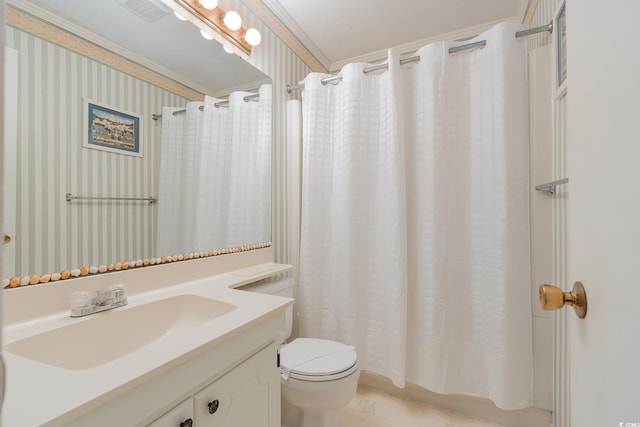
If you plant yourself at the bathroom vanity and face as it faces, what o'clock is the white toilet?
The white toilet is roughly at 10 o'clock from the bathroom vanity.

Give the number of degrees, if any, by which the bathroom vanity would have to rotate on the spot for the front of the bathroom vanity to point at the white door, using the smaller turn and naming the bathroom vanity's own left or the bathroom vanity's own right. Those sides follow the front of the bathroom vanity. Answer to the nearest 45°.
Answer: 0° — it already faces it

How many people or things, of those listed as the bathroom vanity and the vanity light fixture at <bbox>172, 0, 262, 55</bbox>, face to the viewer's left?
0

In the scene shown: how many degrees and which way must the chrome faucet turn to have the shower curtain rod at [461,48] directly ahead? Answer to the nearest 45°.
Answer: approximately 45° to its left

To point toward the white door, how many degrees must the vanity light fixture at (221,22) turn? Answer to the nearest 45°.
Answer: approximately 45° to its right

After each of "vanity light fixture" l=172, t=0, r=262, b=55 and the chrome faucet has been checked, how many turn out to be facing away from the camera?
0

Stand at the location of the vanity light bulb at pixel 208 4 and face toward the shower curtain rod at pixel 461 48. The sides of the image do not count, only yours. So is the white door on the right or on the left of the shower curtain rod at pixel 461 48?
right

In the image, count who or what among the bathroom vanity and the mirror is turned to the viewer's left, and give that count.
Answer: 0
